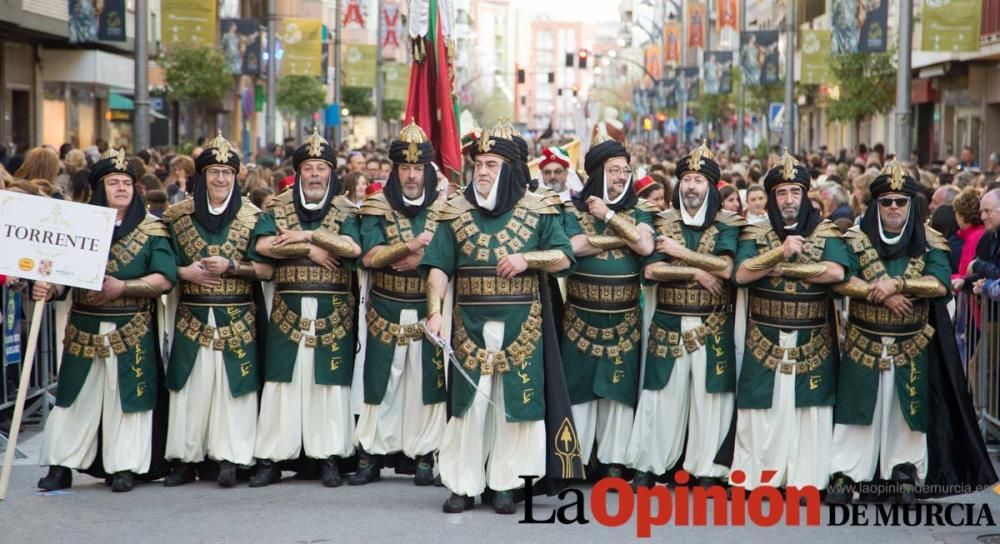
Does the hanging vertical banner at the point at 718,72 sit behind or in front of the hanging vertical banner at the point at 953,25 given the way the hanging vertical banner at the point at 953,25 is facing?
behind

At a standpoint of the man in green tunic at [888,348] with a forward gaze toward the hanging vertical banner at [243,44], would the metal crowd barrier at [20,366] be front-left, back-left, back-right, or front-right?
front-left

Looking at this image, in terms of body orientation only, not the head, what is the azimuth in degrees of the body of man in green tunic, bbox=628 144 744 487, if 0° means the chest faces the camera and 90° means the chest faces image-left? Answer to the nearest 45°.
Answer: approximately 0°

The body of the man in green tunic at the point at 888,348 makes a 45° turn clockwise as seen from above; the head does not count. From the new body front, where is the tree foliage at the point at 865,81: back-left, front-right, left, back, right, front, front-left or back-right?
back-right

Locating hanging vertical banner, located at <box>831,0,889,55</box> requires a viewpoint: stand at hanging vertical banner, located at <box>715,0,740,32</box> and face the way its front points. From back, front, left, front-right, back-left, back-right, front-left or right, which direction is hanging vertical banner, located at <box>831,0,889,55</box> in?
front

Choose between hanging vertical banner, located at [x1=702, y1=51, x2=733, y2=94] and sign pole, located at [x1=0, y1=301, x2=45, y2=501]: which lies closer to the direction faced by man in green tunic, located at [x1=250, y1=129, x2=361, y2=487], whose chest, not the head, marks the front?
the sign pole

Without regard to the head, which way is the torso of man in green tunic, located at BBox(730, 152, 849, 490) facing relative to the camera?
toward the camera

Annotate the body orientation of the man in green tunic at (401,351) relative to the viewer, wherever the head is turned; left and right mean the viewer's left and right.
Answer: facing the viewer

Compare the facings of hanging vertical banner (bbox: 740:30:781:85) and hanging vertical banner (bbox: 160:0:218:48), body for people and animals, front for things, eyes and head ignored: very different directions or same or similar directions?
same or similar directions

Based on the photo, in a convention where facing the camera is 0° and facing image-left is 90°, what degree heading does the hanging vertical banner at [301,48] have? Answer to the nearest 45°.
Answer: approximately 0°

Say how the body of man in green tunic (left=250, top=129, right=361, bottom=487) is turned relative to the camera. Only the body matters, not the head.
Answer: toward the camera

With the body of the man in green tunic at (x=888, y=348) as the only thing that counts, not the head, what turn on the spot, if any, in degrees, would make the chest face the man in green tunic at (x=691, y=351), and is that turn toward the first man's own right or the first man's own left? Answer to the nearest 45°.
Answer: approximately 90° to the first man's own right
